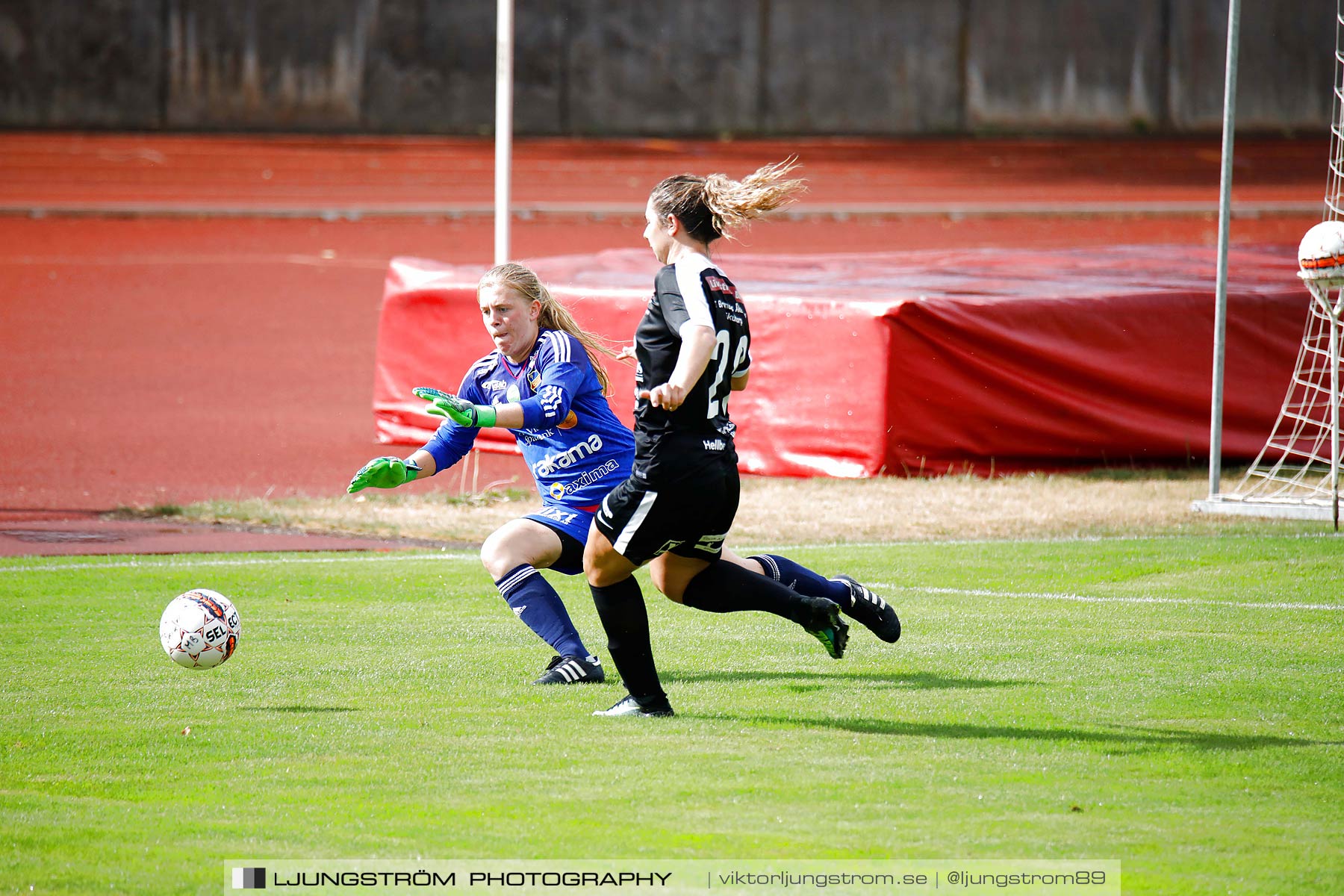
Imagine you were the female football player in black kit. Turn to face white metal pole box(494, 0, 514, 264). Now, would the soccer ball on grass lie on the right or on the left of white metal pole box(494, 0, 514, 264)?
left

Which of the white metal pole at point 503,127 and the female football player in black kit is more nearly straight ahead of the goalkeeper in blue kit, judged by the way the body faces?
the female football player in black kit

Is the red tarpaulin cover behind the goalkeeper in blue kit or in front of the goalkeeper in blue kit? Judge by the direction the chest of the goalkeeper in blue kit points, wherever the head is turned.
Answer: behind

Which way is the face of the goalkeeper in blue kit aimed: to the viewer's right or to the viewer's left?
to the viewer's left

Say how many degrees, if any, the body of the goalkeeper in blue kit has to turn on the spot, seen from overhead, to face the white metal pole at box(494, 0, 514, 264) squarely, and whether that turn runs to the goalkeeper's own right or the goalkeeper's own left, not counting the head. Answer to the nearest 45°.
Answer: approximately 135° to the goalkeeper's own right

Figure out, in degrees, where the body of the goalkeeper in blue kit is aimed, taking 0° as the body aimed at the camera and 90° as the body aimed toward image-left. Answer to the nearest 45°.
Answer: approximately 45°

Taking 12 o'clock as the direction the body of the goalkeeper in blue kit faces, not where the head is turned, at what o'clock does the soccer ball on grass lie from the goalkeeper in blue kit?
The soccer ball on grass is roughly at 1 o'clock from the goalkeeper in blue kit.

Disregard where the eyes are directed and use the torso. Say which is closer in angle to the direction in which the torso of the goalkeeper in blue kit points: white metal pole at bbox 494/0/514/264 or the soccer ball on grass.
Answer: the soccer ball on grass

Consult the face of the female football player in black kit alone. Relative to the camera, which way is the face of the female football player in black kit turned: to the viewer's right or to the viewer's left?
to the viewer's left

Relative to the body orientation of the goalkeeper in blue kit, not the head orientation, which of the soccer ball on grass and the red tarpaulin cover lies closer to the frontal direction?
the soccer ball on grass
